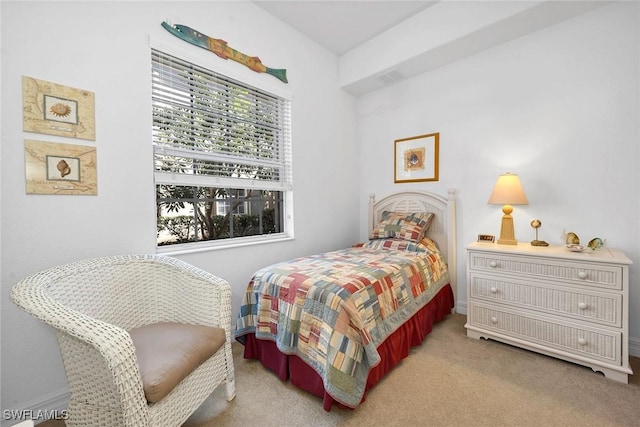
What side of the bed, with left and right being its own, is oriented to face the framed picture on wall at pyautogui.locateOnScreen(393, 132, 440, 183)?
back

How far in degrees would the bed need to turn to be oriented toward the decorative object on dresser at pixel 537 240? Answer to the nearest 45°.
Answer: approximately 135° to its left

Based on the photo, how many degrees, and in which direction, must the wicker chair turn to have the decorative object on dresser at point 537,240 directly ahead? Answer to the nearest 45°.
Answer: approximately 45° to its left

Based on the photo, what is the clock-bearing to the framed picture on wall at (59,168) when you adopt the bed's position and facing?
The framed picture on wall is roughly at 1 o'clock from the bed.

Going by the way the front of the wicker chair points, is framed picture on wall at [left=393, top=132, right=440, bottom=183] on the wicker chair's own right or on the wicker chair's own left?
on the wicker chair's own left

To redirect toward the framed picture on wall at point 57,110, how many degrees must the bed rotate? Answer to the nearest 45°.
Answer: approximately 45° to its right
